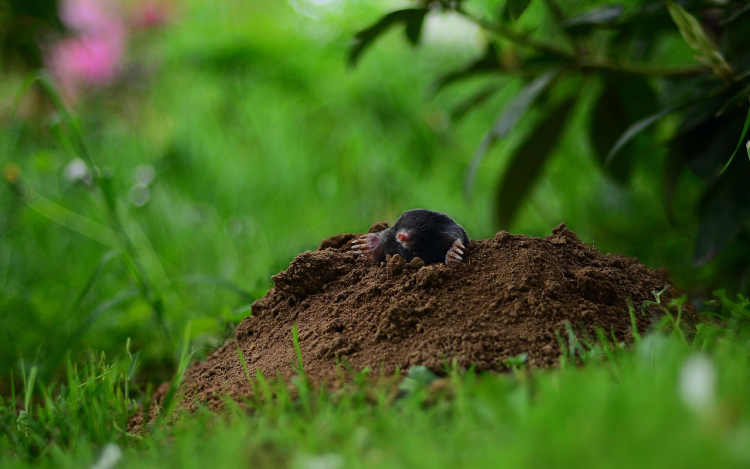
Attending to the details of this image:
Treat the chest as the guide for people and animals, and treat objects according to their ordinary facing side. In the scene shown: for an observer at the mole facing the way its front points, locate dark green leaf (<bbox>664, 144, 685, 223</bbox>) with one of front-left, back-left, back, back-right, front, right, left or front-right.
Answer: back

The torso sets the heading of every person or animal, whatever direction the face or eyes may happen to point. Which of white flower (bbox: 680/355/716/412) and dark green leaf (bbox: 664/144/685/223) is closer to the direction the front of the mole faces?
the white flower

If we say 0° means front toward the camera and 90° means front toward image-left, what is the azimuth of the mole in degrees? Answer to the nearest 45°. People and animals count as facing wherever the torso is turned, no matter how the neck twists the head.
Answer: approximately 45°

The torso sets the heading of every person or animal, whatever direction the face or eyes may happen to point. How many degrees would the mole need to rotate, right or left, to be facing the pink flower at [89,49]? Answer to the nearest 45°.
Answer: approximately 90° to its right

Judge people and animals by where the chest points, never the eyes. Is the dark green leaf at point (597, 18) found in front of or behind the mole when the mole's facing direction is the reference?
behind

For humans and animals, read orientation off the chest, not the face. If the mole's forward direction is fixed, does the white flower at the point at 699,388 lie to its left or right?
on its left
